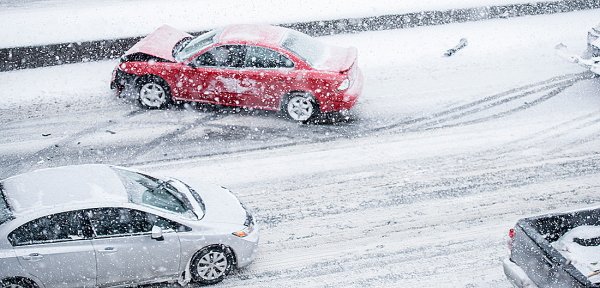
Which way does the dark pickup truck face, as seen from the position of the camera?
facing away from the viewer and to the right of the viewer

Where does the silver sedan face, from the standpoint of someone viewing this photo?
facing to the right of the viewer

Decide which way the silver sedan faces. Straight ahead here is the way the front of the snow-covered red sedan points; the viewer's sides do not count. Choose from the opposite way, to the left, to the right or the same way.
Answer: the opposite way

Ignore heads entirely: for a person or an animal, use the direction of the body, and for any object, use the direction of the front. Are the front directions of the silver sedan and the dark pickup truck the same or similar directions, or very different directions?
same or similar directions

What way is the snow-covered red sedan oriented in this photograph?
to the viewer's left

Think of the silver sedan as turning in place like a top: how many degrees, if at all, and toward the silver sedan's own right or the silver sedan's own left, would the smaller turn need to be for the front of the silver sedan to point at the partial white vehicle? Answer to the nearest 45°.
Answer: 0° — it already faces it

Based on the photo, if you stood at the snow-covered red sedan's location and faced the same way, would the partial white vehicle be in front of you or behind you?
behind

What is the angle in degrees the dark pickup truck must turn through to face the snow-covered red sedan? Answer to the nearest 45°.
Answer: approximately 90° to its left

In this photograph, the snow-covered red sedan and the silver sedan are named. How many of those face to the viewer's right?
1

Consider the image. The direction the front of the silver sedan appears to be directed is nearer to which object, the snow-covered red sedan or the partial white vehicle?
the partial white vehicle

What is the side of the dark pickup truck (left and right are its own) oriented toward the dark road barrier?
left

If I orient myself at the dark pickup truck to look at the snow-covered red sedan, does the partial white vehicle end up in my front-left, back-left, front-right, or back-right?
front-right

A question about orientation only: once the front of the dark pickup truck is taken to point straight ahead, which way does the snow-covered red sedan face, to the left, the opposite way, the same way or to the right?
the opposite way

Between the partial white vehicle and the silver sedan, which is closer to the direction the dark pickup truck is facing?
the partial white vehicle

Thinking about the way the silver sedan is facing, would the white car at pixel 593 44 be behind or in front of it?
in front
